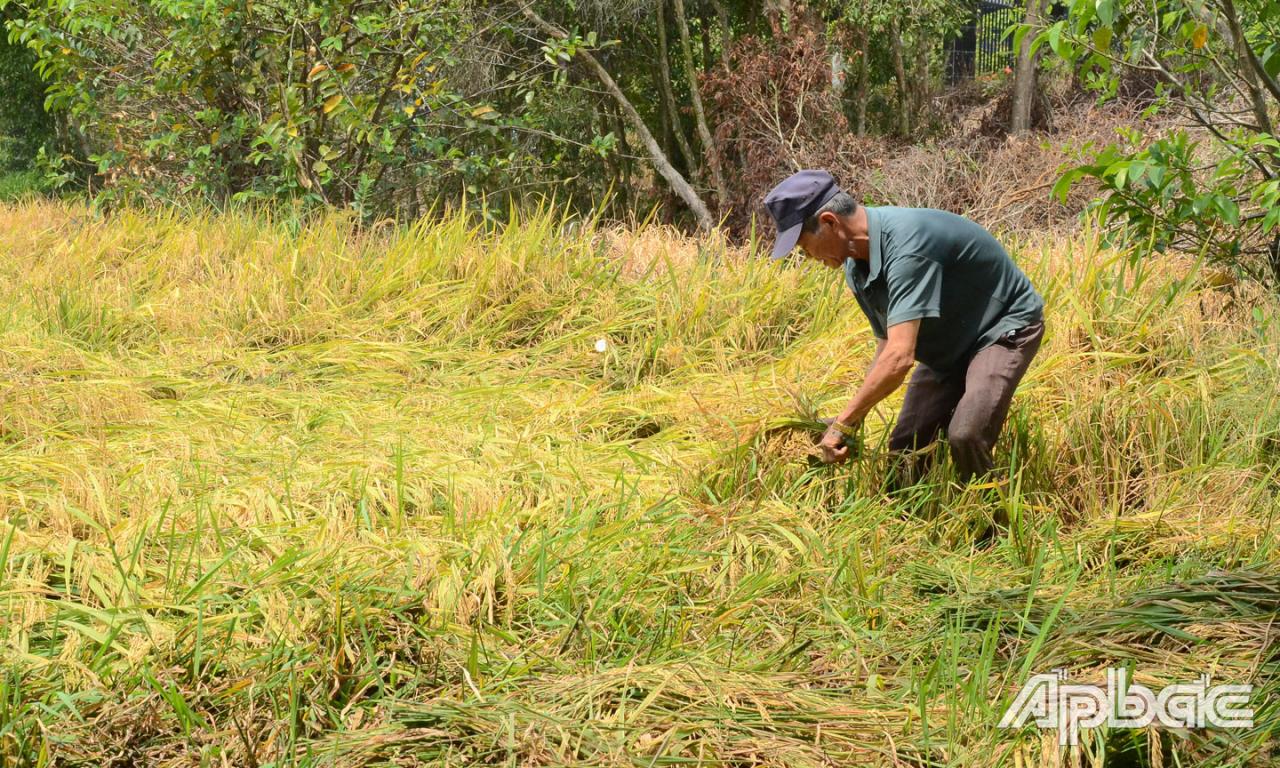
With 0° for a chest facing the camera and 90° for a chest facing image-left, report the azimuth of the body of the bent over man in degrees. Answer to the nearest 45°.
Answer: approximately 90°

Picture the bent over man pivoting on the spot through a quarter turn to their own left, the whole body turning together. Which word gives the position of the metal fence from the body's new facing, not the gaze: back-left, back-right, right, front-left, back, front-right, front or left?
back
